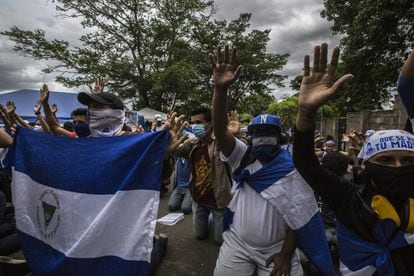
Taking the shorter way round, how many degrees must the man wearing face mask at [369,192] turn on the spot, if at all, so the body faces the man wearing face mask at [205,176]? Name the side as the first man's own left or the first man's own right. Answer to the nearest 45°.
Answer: approximately 135° to the first man's own right

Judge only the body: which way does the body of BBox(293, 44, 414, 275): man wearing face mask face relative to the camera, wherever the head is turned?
toward the camera

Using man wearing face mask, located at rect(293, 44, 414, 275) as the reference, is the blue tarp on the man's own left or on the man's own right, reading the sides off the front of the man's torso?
on the man's own right

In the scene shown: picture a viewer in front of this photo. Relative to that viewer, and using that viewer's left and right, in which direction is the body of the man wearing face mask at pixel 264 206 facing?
facing the viewer

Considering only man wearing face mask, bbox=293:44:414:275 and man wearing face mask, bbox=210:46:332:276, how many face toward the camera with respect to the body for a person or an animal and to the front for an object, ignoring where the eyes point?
2

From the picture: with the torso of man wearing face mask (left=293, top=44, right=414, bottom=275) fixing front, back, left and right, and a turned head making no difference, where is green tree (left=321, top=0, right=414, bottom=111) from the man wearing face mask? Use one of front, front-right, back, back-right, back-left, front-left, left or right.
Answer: back

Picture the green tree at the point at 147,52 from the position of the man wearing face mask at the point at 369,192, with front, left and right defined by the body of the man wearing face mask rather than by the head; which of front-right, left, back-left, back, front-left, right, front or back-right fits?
back-right
